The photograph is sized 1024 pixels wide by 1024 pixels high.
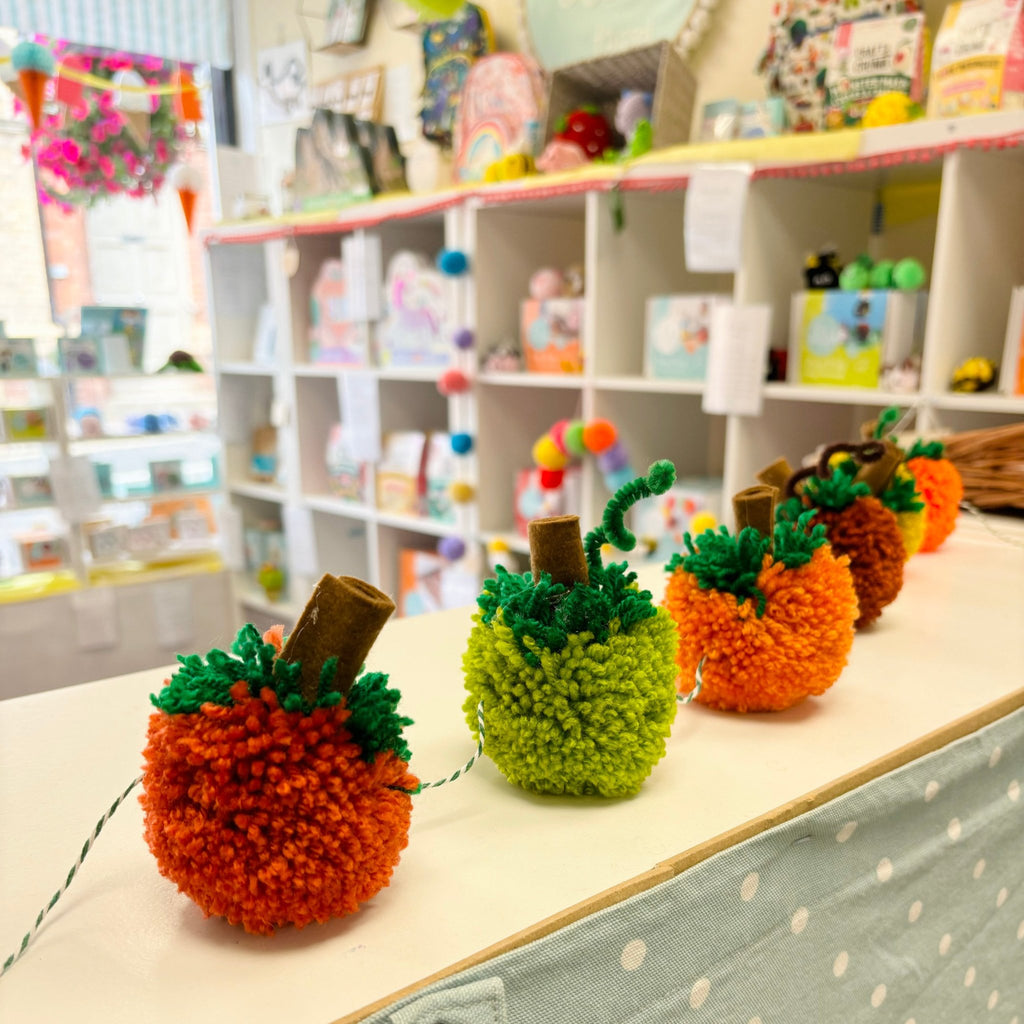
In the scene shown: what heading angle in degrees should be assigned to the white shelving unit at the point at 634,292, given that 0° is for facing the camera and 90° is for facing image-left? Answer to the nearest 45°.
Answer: approximately 45°

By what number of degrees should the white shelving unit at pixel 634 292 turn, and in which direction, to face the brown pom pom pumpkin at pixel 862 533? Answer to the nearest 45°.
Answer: approximately 45° to its left

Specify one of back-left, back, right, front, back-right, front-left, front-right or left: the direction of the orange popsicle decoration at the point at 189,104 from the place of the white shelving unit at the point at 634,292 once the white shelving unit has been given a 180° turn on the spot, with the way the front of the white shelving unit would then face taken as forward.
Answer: left

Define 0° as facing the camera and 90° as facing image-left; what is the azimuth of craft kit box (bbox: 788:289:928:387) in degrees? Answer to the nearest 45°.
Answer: approximately 45°

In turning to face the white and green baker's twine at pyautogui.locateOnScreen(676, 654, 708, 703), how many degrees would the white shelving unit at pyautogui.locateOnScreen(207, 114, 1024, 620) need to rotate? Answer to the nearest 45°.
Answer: approximately 45° to its left

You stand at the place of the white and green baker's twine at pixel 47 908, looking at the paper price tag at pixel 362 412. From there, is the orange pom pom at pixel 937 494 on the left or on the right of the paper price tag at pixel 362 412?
right
